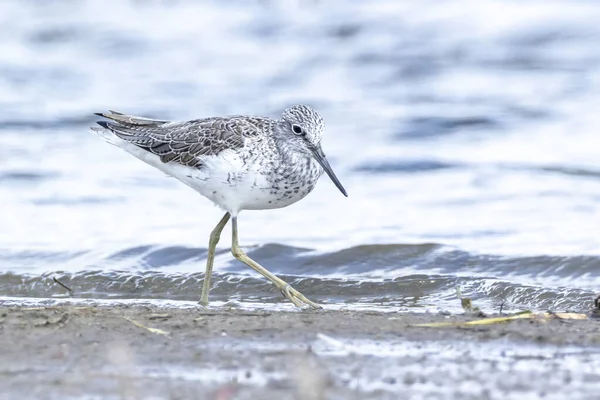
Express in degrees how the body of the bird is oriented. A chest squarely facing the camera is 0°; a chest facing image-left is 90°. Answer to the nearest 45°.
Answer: approximately 270°
